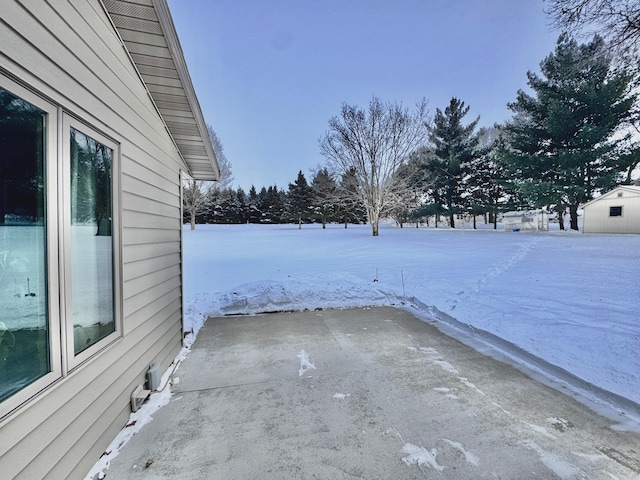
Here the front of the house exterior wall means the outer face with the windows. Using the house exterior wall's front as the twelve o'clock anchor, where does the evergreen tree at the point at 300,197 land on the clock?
The evergreen tree is roughly at 10 o'clock from the house exterior wall.

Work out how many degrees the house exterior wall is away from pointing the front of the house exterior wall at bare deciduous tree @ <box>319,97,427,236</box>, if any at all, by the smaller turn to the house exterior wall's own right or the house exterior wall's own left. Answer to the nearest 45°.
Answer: approximately 45° to the house exterior wall's own left

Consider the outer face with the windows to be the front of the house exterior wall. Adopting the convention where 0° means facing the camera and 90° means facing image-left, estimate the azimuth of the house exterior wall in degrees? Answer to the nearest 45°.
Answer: approximately 270°

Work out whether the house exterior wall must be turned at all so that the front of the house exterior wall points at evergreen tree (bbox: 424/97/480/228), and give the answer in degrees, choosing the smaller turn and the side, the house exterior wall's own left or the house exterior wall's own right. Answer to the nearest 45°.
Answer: approximately 45° to the house exterior wall's own left

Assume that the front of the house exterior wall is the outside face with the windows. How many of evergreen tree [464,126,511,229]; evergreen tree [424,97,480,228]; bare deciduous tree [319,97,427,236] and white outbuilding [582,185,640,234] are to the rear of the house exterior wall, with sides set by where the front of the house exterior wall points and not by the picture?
0

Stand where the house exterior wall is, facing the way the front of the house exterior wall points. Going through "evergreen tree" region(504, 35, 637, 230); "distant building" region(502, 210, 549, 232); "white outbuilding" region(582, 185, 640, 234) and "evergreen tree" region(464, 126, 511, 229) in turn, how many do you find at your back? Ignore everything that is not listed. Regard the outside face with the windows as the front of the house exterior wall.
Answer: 0

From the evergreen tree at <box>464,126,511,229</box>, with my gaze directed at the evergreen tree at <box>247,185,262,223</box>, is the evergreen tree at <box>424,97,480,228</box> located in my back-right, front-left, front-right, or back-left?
front-left

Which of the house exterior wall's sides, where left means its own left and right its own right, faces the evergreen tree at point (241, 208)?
left

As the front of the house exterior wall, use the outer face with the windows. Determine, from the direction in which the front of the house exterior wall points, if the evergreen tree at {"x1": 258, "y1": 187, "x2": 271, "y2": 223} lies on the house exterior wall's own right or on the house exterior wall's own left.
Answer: on the house exterior wall's own left

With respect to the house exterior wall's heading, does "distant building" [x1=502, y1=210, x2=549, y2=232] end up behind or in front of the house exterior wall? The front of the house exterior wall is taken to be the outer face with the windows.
in front

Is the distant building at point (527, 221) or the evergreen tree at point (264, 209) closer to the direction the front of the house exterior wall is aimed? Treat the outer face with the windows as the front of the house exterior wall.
the distant building

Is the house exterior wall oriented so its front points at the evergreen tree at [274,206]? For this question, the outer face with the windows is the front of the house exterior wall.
no
